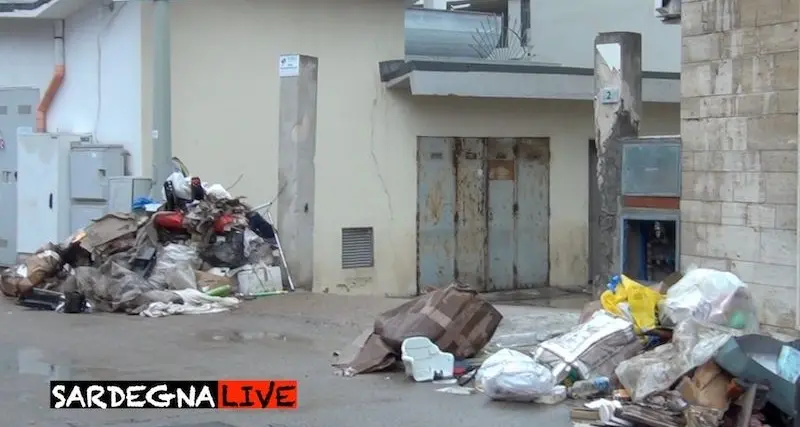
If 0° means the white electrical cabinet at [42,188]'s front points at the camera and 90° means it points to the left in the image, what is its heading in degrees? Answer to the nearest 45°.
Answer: approximately 0°

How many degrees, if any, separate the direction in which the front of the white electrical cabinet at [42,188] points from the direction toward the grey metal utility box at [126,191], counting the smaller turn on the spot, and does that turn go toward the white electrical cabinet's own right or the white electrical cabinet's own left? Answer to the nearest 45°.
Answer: approximately 45° to the white electrical cabinet's own left

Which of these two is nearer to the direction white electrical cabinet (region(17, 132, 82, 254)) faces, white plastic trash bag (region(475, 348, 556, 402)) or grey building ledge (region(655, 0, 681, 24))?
the white plastic trash bag

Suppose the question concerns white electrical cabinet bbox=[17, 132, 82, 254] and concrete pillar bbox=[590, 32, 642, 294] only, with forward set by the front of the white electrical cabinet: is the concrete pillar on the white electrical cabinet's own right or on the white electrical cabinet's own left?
on the white electrical cabinet's own left

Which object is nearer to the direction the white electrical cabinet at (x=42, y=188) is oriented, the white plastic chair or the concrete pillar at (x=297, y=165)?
the white plastic chair
